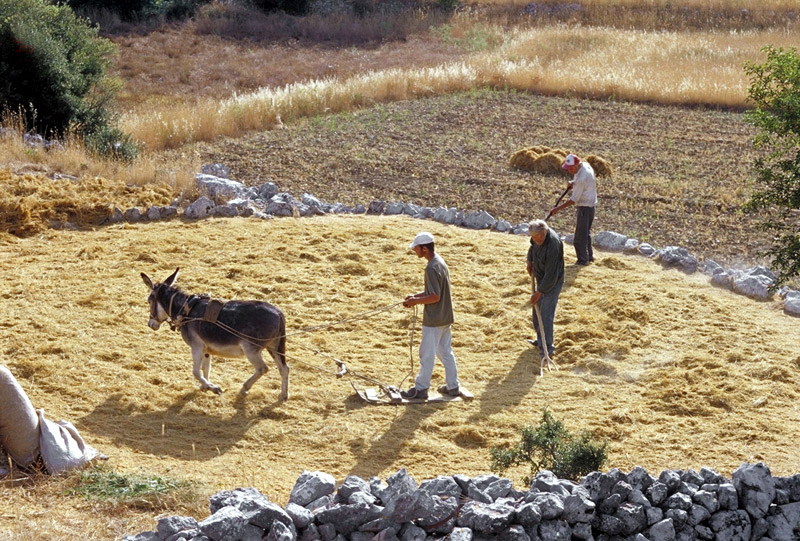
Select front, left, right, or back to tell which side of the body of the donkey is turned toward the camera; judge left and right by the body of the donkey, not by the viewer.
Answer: left

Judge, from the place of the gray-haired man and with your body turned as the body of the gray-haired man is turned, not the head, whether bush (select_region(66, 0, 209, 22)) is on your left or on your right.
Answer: on your right

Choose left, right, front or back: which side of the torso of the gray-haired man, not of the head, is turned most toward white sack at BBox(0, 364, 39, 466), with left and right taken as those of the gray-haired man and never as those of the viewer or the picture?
front

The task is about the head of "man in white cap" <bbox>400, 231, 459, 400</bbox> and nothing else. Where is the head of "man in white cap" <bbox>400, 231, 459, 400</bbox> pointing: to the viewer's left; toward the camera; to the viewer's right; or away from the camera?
to the viewer's left

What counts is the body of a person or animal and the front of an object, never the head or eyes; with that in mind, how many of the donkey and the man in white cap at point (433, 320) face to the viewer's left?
2

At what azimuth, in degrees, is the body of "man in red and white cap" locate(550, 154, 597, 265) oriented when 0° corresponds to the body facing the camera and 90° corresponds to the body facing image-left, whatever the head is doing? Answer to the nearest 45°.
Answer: approximately 90°

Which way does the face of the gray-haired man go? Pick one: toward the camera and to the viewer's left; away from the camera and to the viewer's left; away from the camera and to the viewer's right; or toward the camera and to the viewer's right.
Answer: toward the camera and to the viewer's left

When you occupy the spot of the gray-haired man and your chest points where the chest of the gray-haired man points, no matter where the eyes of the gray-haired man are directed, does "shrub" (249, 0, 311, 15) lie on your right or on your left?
on your right

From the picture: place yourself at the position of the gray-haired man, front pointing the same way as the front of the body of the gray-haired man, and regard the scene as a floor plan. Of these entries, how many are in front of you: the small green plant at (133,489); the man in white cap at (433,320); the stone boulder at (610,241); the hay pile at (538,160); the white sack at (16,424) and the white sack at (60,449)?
4

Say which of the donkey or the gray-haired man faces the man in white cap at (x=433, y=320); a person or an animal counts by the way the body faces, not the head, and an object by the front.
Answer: the gray-haired man

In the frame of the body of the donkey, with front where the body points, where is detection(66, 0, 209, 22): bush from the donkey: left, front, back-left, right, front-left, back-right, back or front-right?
right

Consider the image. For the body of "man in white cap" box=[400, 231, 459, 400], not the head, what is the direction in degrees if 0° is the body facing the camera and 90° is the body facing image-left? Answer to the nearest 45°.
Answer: approximately 90°

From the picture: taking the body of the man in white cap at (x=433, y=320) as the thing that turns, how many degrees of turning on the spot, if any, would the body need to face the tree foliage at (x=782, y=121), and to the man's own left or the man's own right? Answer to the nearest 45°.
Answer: approximately 180°

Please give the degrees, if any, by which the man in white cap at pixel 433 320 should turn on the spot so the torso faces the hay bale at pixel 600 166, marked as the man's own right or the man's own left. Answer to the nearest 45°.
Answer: approximately 90° to the man's own right
